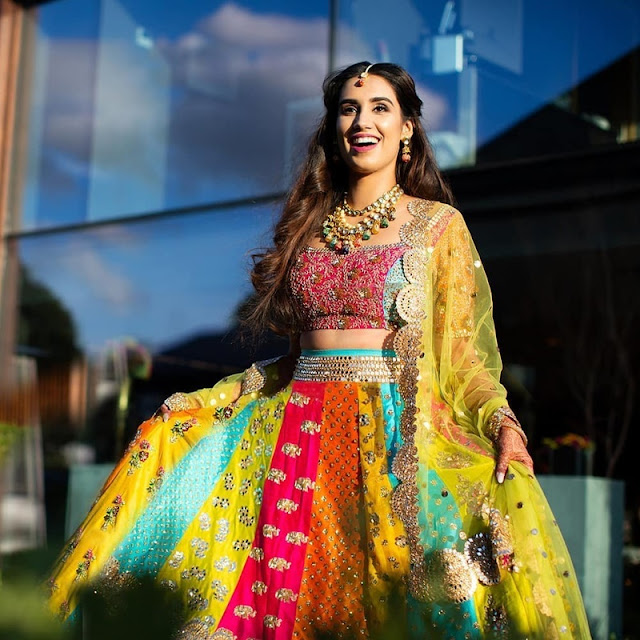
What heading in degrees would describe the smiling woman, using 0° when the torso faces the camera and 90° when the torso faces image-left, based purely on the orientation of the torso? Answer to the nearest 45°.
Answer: approximately 45°
